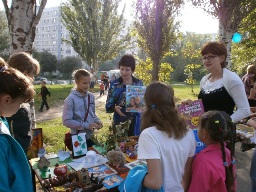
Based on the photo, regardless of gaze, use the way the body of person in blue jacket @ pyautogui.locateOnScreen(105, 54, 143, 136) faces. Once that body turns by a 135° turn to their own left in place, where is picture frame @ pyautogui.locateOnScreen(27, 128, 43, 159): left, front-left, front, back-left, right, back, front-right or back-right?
back

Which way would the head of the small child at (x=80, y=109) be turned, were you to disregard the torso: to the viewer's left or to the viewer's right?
to the viewer's right

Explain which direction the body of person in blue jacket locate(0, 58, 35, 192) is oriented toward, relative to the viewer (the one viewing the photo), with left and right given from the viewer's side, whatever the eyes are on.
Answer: facing to the right of the viewer

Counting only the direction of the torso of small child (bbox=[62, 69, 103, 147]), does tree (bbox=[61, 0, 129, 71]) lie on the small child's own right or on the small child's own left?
on the small child's own left

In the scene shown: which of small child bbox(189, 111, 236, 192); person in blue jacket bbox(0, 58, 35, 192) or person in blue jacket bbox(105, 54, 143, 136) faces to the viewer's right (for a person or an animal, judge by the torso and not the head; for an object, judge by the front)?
person in blue jacket bbox(0, 58, 35, 192)

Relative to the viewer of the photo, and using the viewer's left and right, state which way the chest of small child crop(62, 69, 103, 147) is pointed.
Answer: facing the viewer and to the right of the viewer

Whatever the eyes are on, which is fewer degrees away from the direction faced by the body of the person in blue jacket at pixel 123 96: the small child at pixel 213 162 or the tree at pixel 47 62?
the small child

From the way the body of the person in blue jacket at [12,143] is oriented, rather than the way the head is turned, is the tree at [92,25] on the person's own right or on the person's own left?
on the person's own left

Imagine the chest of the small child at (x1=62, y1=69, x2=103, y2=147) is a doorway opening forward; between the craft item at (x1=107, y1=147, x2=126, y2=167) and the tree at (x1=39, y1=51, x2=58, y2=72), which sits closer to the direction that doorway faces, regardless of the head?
the craft item

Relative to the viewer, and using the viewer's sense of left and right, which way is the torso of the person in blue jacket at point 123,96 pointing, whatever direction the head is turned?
facing the viewer

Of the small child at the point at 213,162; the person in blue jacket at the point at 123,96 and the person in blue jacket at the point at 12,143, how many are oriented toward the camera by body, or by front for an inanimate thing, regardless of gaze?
1

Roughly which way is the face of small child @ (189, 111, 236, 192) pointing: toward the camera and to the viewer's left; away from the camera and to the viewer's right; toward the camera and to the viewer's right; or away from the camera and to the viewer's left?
away from the camera and to the viewer's left

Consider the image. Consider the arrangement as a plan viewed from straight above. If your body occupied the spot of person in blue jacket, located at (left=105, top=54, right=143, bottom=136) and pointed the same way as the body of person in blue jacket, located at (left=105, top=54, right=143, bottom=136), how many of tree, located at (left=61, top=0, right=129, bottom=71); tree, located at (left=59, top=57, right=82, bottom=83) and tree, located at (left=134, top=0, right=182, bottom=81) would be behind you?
3

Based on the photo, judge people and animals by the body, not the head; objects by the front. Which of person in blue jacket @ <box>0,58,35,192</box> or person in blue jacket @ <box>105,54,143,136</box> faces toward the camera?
person in blue jacket @ <box>105,54,143,136</box>

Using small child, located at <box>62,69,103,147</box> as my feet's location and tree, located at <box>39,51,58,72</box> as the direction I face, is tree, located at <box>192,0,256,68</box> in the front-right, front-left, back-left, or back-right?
front-right

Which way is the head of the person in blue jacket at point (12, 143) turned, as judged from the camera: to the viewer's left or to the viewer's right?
to the viewer's right
